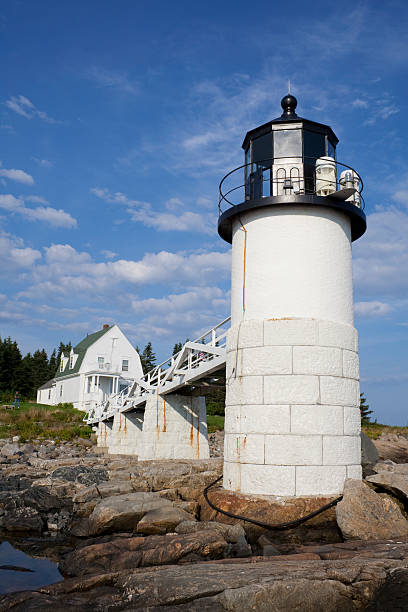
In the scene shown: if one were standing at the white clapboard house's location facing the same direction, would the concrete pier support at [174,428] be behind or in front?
in front

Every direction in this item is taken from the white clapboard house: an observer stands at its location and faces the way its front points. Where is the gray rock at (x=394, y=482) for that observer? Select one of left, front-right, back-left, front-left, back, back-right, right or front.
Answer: front-right

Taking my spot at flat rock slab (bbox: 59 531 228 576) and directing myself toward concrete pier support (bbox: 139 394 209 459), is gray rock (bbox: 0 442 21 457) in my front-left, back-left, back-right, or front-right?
front-left

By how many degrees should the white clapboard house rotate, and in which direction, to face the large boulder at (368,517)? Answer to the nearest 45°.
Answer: approximately 45° to its right

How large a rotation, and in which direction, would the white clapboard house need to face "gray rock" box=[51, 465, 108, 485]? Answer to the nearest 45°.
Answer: approximately 45° to its right

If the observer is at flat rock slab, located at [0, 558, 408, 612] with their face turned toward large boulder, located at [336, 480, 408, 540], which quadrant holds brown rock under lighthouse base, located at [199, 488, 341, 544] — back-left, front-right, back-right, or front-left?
front-left

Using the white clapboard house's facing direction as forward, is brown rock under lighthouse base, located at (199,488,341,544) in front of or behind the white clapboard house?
in front

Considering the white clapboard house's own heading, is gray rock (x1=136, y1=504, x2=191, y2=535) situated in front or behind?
in front

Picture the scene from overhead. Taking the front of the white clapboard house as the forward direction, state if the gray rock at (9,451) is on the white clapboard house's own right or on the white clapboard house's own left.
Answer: on the white clapboard house's own right

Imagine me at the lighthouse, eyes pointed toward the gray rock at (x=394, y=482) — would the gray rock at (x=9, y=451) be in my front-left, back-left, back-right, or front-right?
back-left

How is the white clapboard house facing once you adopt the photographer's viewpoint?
facing the viewer and to the right of the viewer

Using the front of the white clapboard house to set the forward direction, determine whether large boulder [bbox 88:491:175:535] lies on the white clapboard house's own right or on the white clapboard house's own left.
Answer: on the white clapboard house's own right

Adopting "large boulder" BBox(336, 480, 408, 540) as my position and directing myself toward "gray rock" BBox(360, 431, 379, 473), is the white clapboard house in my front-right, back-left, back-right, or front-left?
front-left

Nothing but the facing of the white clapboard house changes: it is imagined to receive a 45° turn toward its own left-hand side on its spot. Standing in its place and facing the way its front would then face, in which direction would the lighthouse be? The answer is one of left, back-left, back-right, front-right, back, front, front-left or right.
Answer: right
